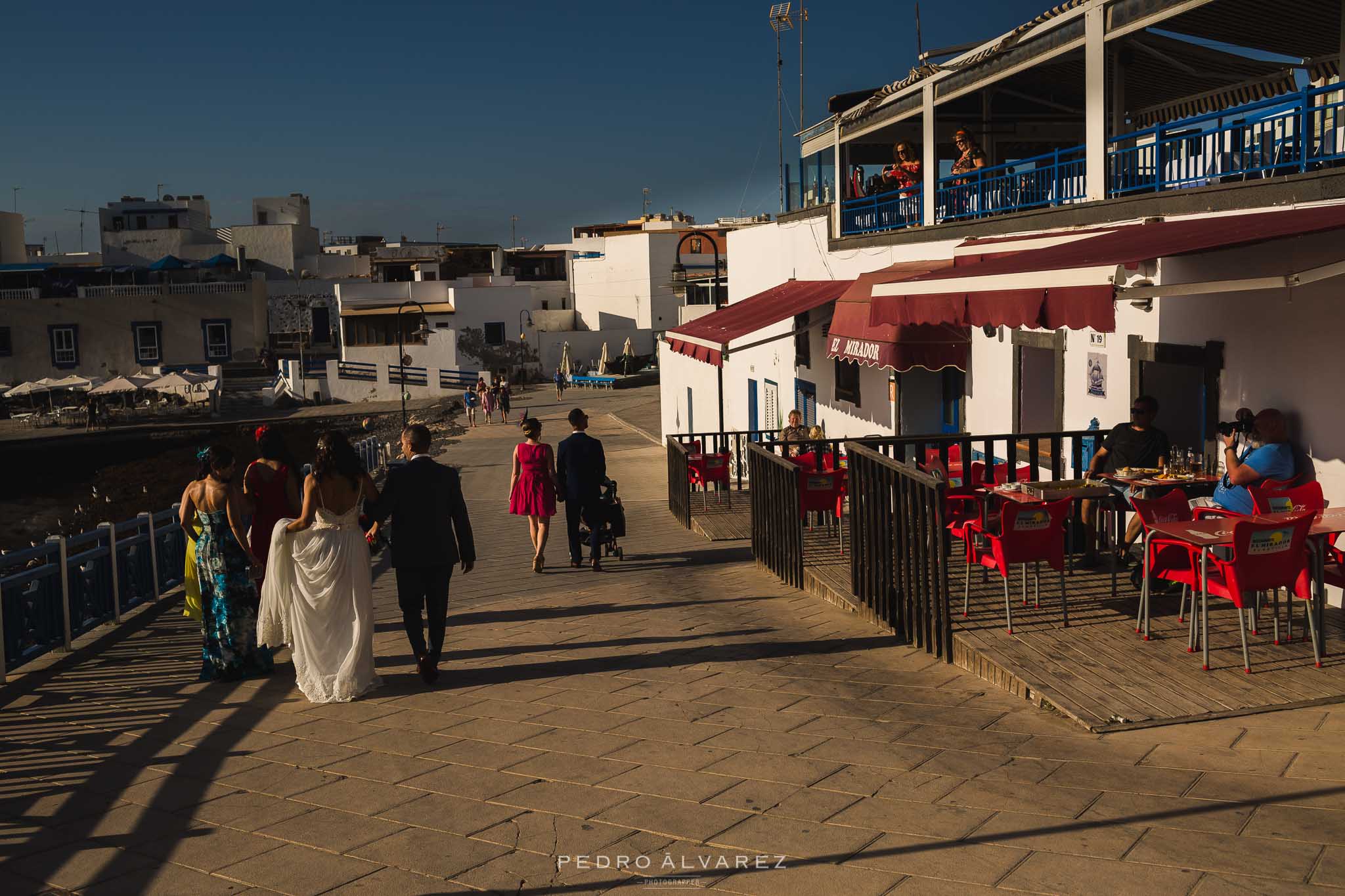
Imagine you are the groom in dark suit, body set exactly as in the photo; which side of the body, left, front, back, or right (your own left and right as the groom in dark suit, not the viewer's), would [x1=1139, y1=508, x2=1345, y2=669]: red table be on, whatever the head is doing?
right

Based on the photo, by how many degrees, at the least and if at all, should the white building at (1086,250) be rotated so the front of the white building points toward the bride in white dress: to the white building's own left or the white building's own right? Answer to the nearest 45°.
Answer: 0° — it already faces them

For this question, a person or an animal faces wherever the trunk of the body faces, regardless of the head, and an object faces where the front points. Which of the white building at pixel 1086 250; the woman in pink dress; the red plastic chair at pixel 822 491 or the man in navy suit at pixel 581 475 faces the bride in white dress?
the white building

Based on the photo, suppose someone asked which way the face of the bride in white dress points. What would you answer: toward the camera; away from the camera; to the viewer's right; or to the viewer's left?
away from the camera

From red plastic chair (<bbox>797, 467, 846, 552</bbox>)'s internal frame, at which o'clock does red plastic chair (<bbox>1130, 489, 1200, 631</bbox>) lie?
red plastic chair (<bbox>1130, 489, 1200, 631</bbox>) is roughly at 5 o'clock from red plastic chair (<bbox>797, 467, 846, 552</bbox>).

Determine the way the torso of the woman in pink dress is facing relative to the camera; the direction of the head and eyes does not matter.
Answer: away from the camera

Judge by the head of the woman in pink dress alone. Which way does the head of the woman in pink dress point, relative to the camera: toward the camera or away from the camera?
away from the camera

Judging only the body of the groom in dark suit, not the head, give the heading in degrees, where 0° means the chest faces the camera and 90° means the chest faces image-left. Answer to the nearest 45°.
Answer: approximately 180°

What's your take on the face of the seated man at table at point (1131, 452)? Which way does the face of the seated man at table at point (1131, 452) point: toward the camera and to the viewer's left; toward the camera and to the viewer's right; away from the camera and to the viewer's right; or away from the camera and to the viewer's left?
toward the camera and to the viewer's left

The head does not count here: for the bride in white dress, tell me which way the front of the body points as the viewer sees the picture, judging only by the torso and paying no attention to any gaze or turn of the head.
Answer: away from the camera

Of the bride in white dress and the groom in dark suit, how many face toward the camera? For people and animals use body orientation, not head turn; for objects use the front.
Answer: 0

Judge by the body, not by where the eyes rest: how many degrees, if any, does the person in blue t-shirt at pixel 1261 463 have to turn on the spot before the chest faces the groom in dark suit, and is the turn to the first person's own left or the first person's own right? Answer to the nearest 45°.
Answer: approximately 45° to the first person's own left

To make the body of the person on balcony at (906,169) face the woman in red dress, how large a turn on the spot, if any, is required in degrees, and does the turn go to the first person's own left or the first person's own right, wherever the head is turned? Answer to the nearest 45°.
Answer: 0° — they already face them
